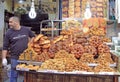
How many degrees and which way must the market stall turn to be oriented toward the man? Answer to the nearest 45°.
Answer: approximately 135° to its right

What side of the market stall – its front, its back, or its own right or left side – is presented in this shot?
front
